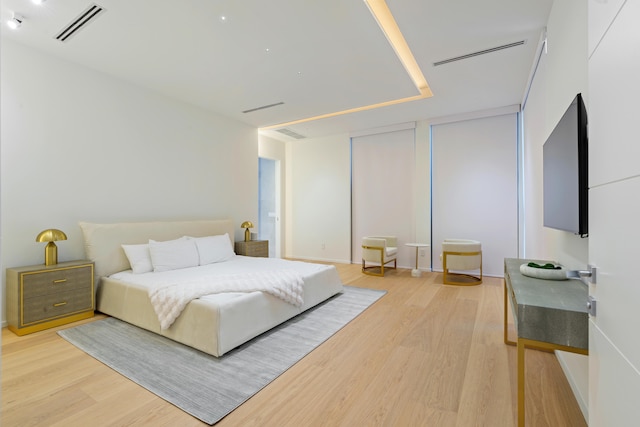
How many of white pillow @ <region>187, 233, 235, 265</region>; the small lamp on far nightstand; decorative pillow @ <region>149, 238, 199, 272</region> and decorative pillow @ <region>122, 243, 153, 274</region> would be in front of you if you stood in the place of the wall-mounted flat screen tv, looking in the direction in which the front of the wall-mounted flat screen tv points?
4

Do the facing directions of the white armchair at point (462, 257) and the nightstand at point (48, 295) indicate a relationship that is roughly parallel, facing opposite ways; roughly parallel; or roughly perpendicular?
roughly perpendicular

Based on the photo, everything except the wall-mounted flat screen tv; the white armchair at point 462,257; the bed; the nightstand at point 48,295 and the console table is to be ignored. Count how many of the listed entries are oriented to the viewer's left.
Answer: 2

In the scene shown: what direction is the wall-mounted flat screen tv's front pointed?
to the viewer's left

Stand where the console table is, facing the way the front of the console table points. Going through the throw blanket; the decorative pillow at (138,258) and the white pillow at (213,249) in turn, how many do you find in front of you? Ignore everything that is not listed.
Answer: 3

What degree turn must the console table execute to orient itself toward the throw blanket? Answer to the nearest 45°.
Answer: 0° — it already faces it

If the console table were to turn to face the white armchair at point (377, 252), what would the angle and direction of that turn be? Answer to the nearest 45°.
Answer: approximately 45° to its right

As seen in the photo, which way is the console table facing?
to the viewer's left

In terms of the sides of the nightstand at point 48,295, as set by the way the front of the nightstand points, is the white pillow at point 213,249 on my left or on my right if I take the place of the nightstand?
on my left

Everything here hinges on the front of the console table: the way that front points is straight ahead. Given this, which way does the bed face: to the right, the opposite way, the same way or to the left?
the opposite way

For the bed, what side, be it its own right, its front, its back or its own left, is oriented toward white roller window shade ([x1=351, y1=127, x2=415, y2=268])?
left
